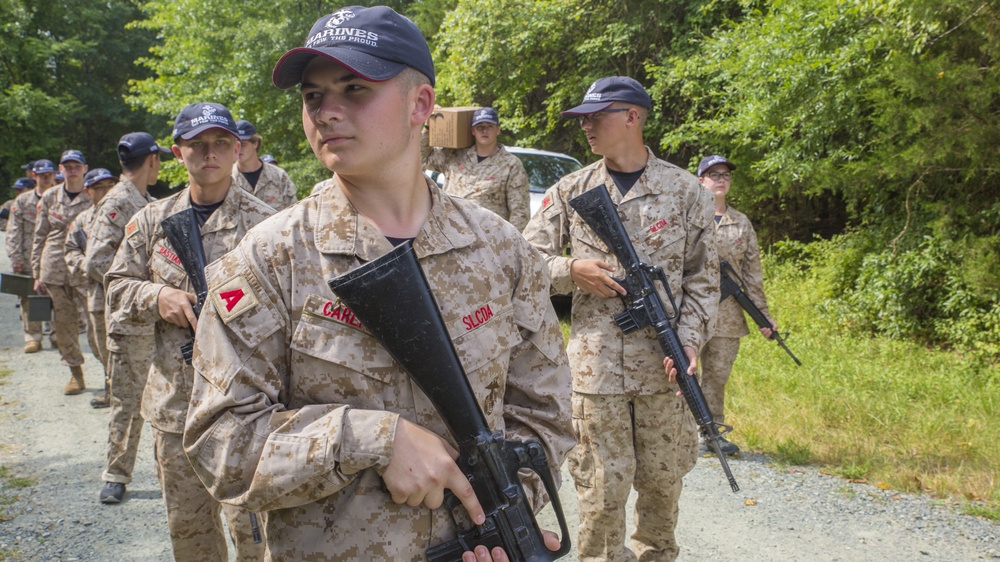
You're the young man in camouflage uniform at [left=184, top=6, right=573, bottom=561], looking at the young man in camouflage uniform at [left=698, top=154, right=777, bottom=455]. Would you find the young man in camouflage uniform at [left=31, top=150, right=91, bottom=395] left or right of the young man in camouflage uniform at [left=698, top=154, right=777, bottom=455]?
left

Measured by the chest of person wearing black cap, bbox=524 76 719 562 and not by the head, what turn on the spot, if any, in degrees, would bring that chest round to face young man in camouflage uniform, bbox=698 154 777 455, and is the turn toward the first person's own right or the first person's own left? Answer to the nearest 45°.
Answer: approximately 180°

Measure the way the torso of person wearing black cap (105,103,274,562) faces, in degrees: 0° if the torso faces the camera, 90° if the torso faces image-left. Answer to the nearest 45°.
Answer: approximately 0°

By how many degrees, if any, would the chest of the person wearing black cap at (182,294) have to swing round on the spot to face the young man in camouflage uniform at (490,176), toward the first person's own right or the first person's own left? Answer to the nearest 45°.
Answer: approximately 135° to the first person's own left

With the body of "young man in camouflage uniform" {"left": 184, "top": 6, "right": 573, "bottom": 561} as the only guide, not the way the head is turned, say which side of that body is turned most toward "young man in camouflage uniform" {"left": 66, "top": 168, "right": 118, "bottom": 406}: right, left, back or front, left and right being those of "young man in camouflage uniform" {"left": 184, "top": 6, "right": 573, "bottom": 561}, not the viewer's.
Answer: back

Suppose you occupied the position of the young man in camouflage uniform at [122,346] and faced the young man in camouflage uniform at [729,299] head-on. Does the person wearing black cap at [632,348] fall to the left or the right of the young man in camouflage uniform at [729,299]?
right

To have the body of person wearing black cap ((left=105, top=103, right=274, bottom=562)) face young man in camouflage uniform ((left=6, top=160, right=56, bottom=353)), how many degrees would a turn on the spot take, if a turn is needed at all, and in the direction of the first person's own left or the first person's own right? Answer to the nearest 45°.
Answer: approximately 180°

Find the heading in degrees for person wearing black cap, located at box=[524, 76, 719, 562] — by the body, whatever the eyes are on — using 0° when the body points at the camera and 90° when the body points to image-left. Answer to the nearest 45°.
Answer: approximately 0°
